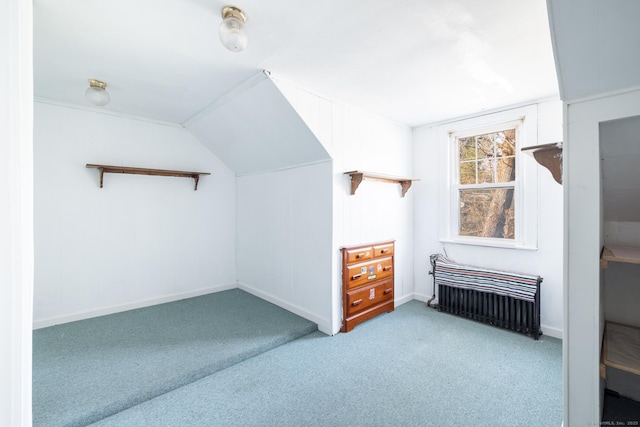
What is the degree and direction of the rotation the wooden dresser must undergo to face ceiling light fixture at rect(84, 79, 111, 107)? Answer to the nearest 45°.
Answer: approximately 90° to its right

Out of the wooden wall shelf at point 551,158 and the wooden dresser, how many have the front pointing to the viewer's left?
1

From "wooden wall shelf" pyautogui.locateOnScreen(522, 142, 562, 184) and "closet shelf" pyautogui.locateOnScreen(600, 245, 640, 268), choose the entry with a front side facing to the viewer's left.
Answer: the wooden wall shelf

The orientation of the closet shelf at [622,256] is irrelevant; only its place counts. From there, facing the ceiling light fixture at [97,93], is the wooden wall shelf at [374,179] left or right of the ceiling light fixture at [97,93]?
right

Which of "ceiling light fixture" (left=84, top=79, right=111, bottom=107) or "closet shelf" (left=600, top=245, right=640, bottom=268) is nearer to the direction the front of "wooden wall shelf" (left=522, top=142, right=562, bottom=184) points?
the ceiling light fixture

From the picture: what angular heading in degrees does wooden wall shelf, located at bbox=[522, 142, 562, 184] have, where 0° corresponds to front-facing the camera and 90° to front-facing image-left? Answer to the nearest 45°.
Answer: approximately 90°

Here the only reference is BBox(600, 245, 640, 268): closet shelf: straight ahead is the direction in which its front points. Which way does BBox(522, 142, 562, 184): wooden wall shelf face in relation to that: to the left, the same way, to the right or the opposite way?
to the right

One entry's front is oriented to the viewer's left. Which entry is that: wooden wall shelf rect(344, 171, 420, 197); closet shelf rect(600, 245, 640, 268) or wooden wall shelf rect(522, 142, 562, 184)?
wooden wall shelf rect(522, 142, 562, 184)

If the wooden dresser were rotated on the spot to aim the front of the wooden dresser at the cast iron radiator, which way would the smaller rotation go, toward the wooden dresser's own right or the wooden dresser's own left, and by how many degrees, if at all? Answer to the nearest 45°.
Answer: approximately 45° to the wooden dresser's own left

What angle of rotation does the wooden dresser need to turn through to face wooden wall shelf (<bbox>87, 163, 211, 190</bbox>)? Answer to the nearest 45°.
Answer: approximately 135° to its right

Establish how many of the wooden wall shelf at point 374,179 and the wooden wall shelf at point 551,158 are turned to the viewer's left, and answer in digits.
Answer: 1

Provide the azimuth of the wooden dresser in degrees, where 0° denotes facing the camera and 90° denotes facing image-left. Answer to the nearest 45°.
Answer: approximately 315°
